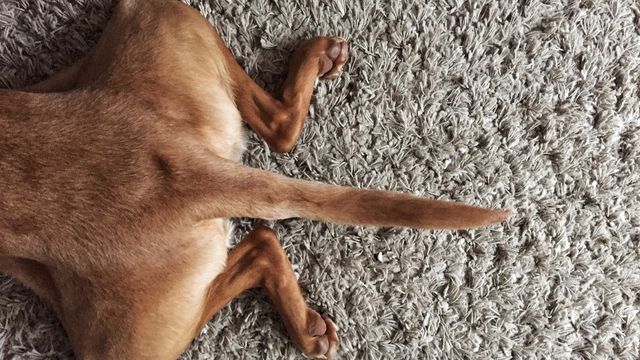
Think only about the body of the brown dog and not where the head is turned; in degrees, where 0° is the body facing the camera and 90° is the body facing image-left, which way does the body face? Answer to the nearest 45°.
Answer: approximately 90°
